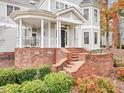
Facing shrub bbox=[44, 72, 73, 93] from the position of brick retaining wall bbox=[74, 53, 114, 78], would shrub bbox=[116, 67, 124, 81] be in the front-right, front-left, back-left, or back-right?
back-left

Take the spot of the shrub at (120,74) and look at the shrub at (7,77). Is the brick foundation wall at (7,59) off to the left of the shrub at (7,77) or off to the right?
right

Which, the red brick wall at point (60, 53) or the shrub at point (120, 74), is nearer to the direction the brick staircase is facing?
the shrub

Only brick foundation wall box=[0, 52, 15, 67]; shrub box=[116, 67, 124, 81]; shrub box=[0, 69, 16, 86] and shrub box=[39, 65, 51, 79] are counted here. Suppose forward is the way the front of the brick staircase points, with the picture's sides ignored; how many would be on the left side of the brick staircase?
1

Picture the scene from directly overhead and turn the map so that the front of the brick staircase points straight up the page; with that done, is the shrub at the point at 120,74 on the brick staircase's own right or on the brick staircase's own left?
on the brick staircase's own left

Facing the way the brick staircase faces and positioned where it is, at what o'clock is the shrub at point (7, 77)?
The shrub is roughly at 2 o'clock from the brick staircase.

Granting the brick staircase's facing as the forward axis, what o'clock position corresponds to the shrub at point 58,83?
The shrub is roughly at 12 o'clock from the brick staircase.

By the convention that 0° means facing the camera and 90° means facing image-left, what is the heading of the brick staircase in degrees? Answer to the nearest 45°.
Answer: approximately 0°

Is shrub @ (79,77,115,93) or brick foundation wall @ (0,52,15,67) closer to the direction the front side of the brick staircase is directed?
the shrub

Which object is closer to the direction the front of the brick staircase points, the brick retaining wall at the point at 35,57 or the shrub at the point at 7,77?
the shrub

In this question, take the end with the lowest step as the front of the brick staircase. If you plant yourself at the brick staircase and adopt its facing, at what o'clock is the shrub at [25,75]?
The shrub is roughly at 2 o'clock from the brick staircase.

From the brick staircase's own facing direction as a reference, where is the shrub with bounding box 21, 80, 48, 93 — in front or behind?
in front

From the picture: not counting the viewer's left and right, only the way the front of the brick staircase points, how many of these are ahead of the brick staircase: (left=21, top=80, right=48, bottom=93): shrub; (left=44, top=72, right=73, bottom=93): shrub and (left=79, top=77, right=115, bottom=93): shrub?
3

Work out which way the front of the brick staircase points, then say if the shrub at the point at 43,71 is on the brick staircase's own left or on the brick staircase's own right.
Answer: on the brick staircase's own right

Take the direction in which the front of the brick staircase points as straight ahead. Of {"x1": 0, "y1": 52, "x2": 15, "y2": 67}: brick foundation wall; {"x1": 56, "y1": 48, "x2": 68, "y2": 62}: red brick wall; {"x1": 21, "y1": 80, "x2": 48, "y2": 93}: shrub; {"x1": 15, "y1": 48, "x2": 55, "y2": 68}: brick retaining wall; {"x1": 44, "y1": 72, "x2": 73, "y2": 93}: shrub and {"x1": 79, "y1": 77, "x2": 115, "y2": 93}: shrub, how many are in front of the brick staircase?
3
